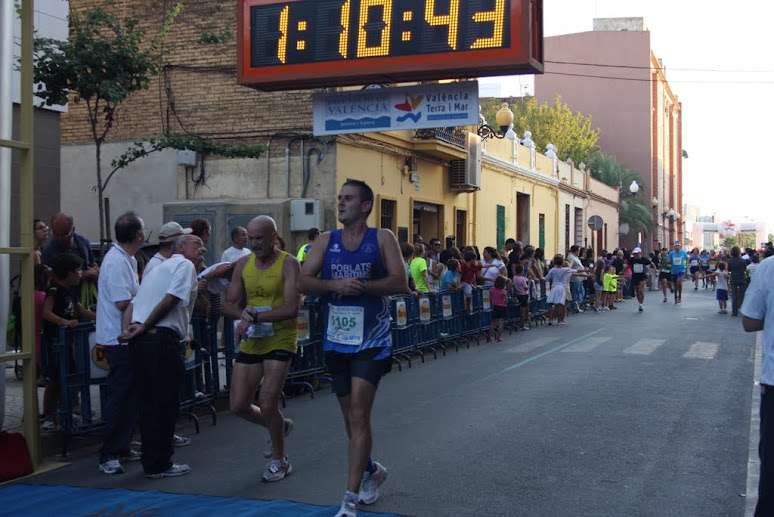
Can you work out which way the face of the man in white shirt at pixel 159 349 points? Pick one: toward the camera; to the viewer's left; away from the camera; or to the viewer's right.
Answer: to the viewer's right

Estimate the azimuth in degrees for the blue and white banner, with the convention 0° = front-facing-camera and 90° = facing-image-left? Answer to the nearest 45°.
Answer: approximately 0°

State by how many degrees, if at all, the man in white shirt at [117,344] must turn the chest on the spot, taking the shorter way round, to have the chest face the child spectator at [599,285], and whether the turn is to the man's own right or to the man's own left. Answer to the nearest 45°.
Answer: approximately 45° to the man's own left

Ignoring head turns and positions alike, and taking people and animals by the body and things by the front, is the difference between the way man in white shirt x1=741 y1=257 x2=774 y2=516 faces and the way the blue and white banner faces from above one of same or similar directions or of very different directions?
very different directions

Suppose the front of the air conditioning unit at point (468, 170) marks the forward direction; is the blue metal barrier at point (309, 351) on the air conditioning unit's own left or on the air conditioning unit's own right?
on the air conditioning unit's own right

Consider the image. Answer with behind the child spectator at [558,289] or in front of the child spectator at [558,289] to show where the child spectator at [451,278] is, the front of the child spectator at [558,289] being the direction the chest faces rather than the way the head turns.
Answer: behind

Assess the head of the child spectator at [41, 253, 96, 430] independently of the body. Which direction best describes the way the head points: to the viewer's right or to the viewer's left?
to the viewer's right

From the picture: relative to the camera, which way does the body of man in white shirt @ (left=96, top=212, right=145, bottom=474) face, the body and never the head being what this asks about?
to the viewer's right

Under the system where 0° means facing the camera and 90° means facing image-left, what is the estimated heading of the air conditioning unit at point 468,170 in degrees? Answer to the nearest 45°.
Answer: approximately 315°

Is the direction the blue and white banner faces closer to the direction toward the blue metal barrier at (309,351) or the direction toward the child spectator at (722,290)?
the blue metal barrier
